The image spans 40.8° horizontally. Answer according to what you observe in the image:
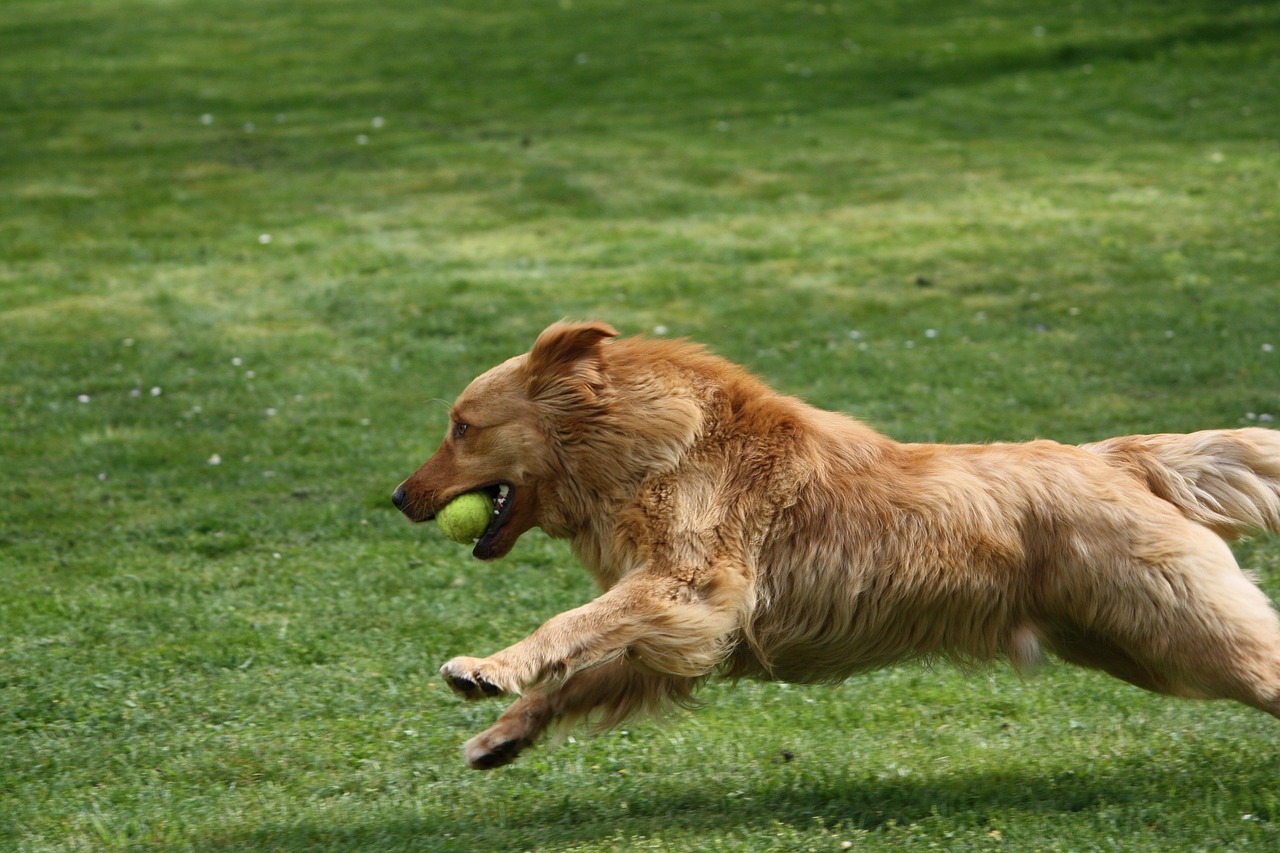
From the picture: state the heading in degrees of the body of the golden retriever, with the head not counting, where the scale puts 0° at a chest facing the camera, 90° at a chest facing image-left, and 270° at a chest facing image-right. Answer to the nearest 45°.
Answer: approximately 90°
